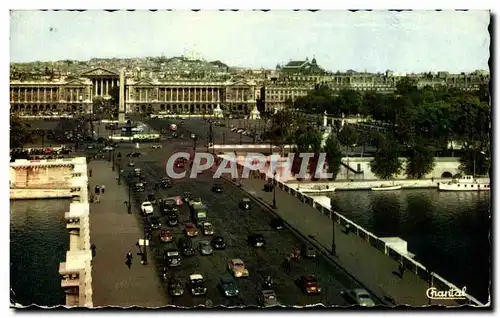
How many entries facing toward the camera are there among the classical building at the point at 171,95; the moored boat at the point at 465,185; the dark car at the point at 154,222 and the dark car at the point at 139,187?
3

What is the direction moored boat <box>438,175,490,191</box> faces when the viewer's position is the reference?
facing to the left of the viewer

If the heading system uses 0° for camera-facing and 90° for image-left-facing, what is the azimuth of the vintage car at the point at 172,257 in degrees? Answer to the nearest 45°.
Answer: approximately 315°

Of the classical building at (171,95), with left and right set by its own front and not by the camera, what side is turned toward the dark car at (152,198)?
front

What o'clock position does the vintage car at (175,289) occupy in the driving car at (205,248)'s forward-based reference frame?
The vintage car is roughly at 2 o'clock from the driving car.

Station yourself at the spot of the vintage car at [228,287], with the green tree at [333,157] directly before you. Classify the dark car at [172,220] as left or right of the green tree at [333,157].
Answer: left

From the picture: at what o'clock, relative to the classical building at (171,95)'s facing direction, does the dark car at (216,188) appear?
The dark car is roughly at 12 o'clock from the classical building.

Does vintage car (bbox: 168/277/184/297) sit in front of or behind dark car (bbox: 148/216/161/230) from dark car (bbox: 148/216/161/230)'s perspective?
in front

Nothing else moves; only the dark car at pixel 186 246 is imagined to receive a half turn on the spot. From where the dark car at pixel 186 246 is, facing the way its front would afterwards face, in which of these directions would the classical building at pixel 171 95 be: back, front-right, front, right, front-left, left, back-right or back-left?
front-right

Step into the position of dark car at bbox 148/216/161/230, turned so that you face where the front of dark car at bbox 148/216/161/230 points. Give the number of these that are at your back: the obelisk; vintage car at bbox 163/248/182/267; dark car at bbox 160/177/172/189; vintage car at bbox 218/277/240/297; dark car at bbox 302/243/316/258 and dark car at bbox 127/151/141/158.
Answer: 3

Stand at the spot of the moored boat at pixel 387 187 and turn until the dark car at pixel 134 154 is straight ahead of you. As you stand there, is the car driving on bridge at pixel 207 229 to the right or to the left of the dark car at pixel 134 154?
left

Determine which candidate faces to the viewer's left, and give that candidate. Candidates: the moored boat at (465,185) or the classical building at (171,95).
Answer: the moored boat

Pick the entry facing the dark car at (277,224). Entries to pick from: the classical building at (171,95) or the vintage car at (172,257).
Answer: the classical building

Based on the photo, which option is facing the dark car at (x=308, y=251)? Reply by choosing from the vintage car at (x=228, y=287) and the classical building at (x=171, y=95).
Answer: the classical building
